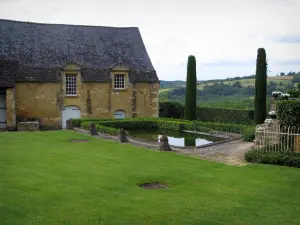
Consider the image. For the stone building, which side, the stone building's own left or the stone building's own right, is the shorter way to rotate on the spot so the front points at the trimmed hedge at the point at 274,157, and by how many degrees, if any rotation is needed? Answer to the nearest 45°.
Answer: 0° — it already faces it

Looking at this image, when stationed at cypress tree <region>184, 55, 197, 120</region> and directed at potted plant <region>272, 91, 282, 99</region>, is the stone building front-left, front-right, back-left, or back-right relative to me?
back-right

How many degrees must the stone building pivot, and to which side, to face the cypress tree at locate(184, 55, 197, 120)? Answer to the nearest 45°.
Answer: approximately 90° to its left

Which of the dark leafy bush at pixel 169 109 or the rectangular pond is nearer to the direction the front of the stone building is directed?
the rectangular pond

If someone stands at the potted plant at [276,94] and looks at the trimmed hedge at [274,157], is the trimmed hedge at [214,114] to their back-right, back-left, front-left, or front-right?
back-right

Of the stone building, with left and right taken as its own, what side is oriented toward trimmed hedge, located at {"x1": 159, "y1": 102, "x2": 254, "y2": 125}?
left

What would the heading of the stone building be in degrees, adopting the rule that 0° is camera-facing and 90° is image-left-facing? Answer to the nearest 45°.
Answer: approximately 0°

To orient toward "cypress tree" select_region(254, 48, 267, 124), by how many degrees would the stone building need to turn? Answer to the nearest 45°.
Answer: approximately 45° to its left
